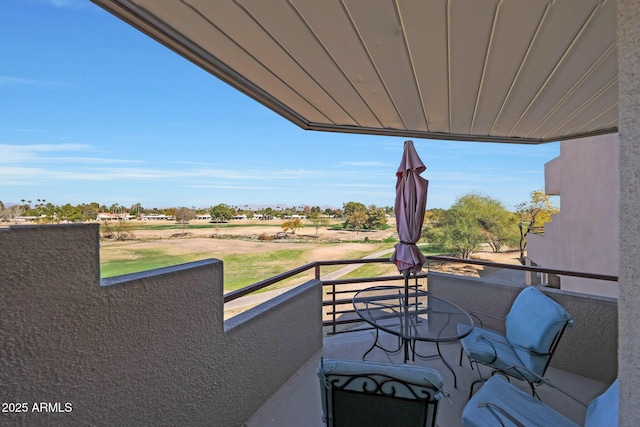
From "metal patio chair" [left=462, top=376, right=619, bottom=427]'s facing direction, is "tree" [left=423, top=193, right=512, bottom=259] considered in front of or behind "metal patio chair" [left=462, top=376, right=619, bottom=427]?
in front

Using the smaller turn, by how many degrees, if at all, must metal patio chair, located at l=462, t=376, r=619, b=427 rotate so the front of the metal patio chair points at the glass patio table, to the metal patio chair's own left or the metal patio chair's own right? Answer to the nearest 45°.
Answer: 0° — it already faces it

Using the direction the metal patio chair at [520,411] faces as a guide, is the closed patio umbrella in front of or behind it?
in front

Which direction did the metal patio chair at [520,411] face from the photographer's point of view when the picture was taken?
facing away from the viewer and to the left of the viewer

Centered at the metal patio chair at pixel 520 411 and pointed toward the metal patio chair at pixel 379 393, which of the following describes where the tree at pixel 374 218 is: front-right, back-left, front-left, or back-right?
back-right

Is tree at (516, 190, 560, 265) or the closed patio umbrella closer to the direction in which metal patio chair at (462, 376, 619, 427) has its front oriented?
the closed patio umbrella

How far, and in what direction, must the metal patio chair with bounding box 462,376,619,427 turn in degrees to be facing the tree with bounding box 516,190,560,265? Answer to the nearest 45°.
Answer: approximately 45° to its right
